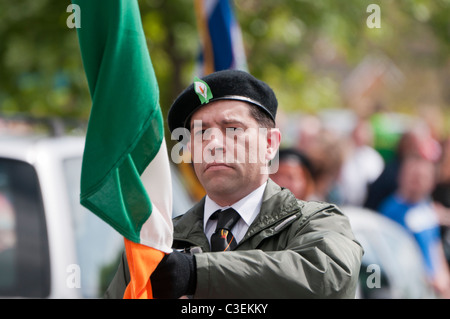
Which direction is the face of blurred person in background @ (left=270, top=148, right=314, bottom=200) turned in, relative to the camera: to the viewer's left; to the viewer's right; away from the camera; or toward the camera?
toward the camera

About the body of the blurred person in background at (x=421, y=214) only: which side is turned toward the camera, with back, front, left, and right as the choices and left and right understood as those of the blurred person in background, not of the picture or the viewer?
front

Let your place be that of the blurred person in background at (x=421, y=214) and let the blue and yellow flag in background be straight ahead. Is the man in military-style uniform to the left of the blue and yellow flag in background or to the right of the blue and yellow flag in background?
left

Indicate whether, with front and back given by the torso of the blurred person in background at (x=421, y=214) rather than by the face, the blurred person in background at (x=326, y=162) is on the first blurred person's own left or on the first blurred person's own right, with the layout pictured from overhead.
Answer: on the first blurred person's own right

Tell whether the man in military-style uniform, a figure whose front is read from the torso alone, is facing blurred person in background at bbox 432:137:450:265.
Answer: no

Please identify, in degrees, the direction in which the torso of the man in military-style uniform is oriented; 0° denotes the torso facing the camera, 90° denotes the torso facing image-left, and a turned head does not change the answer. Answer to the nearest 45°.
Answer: approximately 45°

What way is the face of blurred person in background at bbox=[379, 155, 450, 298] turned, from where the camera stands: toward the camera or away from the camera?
toward the camera

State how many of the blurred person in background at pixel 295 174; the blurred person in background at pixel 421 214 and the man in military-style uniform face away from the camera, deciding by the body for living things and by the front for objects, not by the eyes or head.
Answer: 0

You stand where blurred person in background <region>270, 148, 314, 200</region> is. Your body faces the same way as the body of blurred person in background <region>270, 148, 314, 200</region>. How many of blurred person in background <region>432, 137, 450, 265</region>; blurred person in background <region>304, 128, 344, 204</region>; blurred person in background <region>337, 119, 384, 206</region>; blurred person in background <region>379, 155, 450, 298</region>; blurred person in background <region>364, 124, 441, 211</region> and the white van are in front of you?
1

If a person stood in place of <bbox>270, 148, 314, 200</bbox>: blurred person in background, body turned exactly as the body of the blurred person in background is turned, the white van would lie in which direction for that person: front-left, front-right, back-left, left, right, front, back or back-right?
front

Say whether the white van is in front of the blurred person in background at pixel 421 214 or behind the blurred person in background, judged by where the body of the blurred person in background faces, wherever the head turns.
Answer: in front

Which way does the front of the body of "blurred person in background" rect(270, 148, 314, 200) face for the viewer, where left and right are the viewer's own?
facing the viewer and to the left of the viewer
